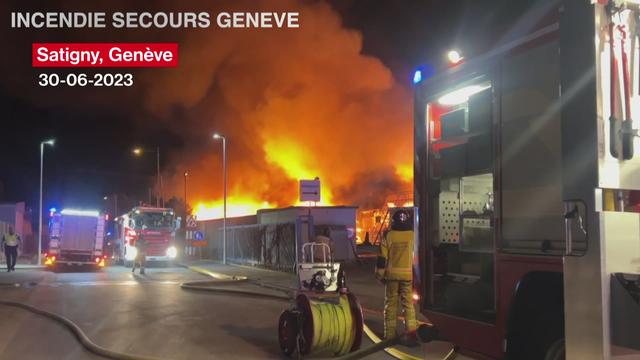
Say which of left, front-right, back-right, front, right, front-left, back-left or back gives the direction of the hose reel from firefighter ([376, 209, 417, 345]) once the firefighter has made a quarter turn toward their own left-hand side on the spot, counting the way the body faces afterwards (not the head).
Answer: front-left

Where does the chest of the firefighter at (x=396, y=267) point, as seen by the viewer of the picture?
away from the camera

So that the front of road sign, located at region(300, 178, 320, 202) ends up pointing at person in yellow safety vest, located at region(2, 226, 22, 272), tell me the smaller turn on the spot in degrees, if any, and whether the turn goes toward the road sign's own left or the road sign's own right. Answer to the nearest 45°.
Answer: approximately 90° to the road sign's own right

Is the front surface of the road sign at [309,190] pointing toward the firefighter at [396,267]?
yes

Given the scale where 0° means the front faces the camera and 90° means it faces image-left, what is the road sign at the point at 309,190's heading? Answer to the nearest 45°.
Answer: approximately 0°

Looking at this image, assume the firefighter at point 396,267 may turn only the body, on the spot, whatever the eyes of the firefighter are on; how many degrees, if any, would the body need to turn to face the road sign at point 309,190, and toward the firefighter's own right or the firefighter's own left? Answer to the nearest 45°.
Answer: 0° — they already face it

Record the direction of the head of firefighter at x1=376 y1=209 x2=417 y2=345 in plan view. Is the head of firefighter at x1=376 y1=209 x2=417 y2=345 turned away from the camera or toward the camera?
away from the camera
